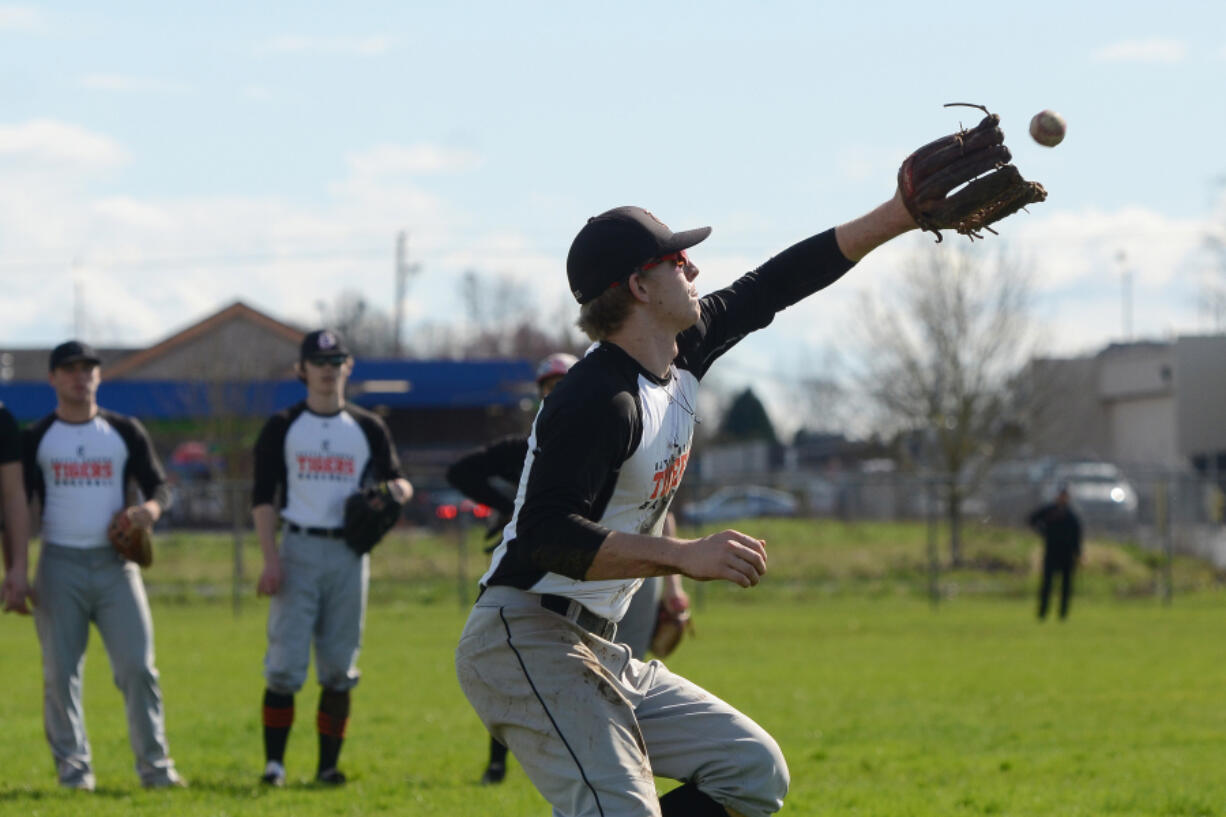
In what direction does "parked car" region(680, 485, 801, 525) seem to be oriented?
to the viewer's left

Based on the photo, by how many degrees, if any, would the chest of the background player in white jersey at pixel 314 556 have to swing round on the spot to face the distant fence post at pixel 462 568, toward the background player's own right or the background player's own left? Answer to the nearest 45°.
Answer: approximately 180°

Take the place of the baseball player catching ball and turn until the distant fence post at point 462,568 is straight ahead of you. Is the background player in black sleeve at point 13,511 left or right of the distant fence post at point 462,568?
left

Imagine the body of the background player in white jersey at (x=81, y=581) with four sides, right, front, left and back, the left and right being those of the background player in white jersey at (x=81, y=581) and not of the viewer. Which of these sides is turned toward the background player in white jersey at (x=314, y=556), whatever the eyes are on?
left

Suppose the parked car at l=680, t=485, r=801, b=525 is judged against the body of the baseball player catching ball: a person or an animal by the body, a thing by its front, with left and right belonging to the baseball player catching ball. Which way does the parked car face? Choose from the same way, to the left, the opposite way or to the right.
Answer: the opposite way

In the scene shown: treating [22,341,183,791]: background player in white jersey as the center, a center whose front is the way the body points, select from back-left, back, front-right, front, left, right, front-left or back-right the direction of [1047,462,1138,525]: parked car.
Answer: back-left

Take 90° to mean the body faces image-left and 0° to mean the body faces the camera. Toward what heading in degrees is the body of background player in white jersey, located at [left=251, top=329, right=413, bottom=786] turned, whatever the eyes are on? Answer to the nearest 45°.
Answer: approximately 0°

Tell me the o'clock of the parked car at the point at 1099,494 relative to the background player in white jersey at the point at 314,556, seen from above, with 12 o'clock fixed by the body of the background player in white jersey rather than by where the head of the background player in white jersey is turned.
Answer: The parked car is roughly at 7 o'clock from the background player in white jersey.

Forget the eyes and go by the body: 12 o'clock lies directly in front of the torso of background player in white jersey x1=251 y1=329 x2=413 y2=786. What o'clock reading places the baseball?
The baseball is roughly at 11 o'clock from the background player in white jersey.

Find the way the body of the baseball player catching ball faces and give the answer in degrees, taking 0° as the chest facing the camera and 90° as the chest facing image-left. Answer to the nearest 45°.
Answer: approximately 270°

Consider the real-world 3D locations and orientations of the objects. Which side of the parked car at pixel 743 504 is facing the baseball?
left

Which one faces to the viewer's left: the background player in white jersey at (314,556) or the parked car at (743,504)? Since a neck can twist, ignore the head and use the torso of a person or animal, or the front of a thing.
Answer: the parked car

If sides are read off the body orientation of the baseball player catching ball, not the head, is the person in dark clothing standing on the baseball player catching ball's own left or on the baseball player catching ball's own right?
on the baseball player catching ball's own left
